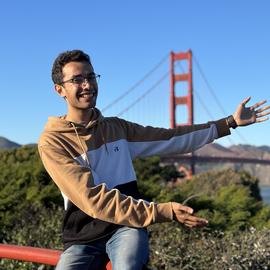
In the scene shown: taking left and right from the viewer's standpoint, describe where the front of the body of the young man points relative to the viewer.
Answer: facing the viewer and to the right of the viewer

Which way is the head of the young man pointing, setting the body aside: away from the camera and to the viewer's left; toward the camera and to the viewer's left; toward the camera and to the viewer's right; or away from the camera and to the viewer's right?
toward the camera and to the viewer's right
